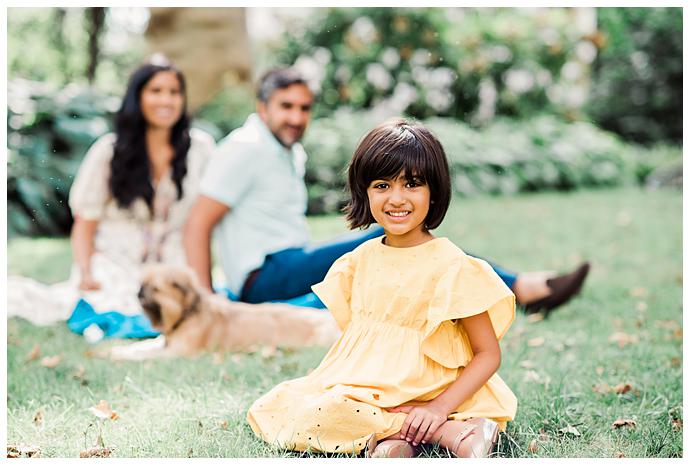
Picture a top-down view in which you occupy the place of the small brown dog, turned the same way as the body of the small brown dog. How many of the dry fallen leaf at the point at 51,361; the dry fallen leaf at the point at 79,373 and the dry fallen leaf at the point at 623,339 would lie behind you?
1

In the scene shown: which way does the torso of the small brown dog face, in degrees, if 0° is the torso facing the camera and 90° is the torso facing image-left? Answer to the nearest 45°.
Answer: approximately 90°

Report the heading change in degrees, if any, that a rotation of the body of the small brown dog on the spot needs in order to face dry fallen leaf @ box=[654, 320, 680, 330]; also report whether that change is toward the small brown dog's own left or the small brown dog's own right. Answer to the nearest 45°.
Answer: approximately 180°

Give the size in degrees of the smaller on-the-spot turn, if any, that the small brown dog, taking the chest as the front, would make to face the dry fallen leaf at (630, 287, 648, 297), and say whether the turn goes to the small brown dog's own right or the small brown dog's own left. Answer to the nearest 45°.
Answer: approximately 180°

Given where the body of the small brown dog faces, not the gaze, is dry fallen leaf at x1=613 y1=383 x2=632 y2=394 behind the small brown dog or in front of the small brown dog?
behind

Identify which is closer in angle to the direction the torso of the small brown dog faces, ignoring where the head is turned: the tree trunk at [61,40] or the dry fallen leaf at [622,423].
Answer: the tree trunk

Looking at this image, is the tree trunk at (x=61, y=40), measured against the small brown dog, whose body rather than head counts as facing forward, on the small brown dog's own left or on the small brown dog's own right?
on the small brown dog's own right

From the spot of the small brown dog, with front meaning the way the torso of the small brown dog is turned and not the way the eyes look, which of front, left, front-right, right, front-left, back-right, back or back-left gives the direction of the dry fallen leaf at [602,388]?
back-left

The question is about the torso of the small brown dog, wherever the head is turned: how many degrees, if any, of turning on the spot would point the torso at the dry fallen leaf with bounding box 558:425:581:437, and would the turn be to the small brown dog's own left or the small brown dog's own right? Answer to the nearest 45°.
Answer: approximately 135° to the small brown dog's own left

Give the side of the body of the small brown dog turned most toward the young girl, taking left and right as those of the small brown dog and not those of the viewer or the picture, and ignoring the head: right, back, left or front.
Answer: left

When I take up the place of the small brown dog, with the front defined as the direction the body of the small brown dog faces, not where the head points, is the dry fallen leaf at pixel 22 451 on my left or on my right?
on my left
